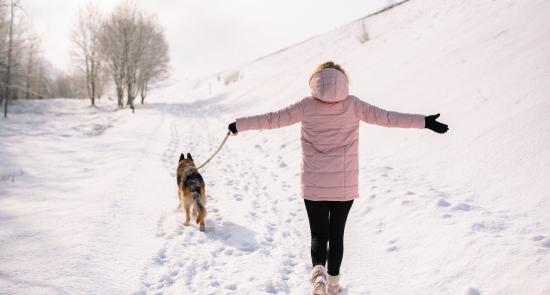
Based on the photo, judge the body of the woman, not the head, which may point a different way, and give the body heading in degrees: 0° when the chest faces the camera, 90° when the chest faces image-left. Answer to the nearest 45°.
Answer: approximately 180°

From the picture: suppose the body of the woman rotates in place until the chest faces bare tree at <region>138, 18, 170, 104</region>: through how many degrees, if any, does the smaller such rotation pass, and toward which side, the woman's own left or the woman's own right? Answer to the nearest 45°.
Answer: approximately 45° to the woman's own left
